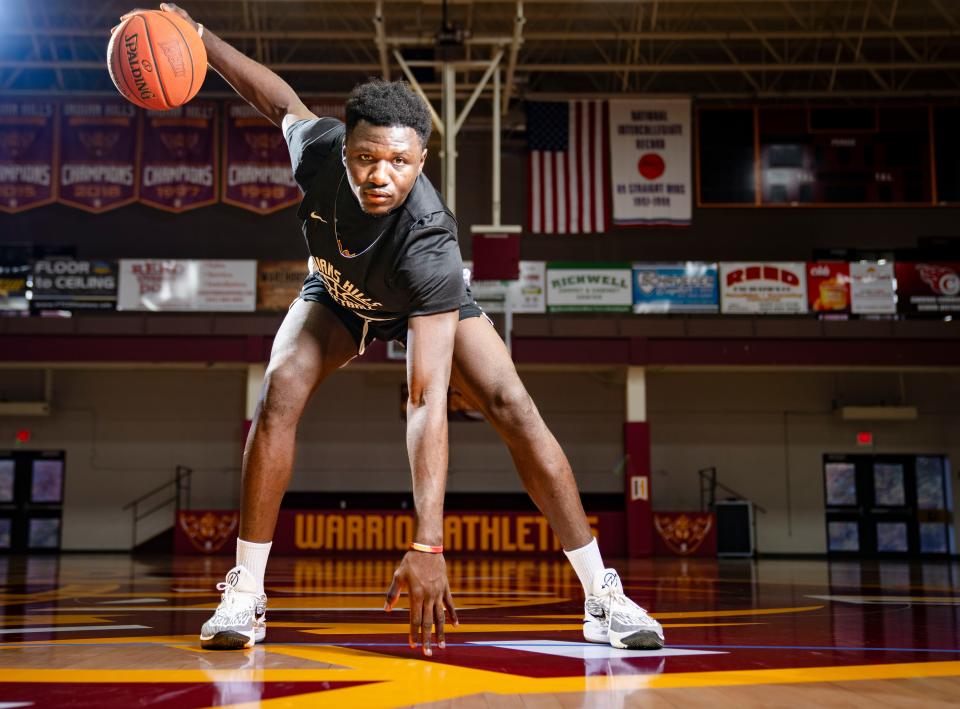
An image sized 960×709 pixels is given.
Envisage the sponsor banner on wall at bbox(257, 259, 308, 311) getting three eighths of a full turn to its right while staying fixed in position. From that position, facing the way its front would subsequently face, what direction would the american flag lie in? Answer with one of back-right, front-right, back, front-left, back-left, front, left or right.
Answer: back-right

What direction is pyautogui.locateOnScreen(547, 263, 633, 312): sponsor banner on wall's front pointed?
toward the camera

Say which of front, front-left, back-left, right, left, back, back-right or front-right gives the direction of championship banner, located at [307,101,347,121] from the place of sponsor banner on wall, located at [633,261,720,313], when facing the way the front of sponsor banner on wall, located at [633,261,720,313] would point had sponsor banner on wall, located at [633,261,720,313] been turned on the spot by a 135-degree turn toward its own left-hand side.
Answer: back-left

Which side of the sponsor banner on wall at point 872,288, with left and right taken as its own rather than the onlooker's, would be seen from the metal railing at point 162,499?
right

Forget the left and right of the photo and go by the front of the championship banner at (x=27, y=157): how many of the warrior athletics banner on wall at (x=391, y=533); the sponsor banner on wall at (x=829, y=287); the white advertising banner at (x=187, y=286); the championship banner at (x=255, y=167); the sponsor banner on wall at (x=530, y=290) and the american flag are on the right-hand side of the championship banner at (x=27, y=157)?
0

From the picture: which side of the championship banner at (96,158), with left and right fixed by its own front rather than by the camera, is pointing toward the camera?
front

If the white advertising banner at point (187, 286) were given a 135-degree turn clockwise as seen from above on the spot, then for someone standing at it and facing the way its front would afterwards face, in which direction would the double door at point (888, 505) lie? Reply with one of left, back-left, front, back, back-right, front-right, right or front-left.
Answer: back-right

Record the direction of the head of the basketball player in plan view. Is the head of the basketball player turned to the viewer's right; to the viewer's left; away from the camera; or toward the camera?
toward the camera

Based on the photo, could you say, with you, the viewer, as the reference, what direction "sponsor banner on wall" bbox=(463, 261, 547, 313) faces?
facing the viewer

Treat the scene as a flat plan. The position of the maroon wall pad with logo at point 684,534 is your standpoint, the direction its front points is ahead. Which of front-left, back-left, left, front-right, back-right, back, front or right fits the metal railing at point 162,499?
right

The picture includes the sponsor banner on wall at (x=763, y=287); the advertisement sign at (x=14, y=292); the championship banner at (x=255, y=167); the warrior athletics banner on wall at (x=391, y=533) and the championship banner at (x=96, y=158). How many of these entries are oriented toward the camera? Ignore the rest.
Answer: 5

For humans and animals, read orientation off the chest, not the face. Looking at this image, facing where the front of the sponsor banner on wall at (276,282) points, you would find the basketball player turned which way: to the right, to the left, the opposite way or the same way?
the same way

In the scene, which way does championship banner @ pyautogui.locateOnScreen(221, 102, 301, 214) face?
toward the camera

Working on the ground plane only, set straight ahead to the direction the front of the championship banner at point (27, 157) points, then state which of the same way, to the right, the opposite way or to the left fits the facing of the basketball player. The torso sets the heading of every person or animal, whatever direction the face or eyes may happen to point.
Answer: the same way

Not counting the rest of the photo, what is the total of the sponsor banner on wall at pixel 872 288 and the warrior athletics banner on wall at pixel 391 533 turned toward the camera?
2
